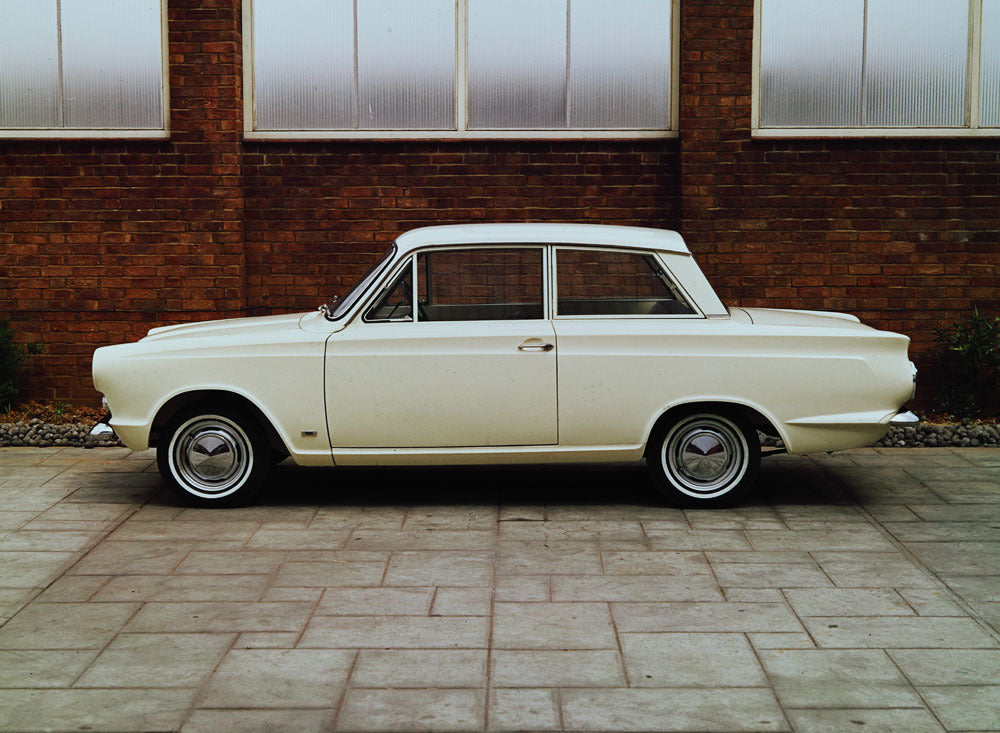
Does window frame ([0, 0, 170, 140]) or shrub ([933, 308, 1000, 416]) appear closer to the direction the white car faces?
the window frame

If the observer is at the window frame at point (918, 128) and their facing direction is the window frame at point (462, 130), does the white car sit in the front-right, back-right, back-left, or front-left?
front-left

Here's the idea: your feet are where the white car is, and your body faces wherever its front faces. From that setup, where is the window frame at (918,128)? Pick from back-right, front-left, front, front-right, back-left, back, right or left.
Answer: back-right

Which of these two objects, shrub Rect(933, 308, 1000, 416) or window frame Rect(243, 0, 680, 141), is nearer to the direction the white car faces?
the window frame

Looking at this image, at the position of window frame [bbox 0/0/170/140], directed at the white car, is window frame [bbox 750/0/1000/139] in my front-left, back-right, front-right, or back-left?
front-left

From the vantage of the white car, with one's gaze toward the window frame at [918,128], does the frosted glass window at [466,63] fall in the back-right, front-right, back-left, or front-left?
front-left

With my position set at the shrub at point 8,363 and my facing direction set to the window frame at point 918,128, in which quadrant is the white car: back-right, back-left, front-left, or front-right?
front-right

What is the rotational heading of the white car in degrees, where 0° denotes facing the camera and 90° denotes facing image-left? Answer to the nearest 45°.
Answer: approximately 90°

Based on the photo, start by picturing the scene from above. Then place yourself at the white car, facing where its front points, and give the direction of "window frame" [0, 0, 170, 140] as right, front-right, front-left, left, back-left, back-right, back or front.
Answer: front-right

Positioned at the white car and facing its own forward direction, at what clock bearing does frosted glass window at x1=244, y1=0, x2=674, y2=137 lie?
The frosted glass window is roughly at 3 o'clock from the white car.

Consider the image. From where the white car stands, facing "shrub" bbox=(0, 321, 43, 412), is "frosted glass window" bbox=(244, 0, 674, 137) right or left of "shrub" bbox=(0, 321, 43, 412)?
right

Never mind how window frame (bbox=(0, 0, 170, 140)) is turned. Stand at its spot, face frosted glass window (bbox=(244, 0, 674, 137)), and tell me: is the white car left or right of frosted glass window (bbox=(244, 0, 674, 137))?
right

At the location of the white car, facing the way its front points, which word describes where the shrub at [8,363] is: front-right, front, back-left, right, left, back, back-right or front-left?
front-right

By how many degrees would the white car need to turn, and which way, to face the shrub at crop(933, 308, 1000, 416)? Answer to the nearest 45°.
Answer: approximately 135° to its right

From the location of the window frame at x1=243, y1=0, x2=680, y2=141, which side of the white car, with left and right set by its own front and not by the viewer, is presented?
right
